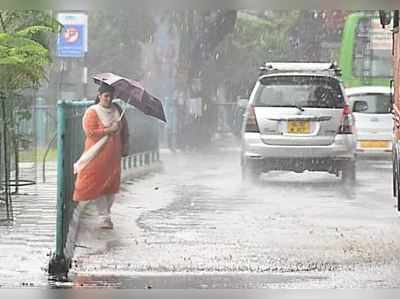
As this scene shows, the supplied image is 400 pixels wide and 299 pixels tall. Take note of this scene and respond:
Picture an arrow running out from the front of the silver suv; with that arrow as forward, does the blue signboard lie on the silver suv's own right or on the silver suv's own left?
on the silver suv's own left

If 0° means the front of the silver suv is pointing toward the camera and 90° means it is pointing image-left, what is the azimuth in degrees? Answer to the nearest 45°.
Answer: approximately 180°

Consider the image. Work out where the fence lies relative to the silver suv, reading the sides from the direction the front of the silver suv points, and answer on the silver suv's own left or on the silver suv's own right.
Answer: on the silver suv's own left

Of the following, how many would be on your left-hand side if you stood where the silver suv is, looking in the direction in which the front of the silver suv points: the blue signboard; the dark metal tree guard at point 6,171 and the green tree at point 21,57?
3

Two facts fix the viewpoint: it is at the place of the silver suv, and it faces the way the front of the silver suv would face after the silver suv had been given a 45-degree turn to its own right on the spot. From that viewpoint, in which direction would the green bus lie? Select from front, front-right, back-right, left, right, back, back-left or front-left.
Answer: front

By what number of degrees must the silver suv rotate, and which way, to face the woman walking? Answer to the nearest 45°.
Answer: approximately 135° to its left
